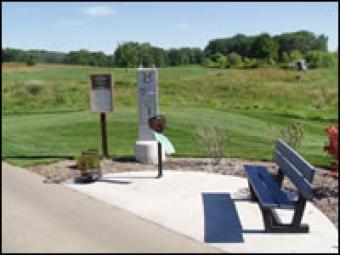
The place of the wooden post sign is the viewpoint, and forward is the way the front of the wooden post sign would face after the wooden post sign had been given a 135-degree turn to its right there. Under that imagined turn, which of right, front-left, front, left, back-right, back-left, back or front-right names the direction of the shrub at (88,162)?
back-left

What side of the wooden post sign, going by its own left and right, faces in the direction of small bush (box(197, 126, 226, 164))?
left

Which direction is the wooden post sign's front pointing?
toward the camera

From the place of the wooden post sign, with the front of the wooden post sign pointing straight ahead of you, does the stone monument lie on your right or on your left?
on your left

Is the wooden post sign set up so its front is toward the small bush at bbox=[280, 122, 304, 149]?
no

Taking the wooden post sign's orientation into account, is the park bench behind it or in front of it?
in front

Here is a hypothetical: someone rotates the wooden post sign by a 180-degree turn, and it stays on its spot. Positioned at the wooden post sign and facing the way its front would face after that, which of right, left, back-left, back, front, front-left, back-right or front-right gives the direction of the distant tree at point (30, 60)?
front
